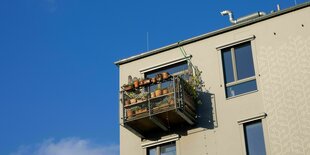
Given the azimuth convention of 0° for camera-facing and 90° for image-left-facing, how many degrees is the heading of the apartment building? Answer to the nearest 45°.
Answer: approximately 45°
